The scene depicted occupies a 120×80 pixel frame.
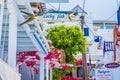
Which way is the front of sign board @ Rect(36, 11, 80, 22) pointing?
toward the camera

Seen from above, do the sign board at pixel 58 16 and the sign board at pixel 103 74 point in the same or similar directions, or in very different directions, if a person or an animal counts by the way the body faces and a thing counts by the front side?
same or similar directions

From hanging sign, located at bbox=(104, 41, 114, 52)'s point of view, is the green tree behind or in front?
in front

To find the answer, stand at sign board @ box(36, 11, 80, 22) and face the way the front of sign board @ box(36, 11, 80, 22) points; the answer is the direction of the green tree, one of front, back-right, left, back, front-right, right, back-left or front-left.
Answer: back

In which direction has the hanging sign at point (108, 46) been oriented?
toward the camera

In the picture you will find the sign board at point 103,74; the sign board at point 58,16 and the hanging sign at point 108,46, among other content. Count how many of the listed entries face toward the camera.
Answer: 3
